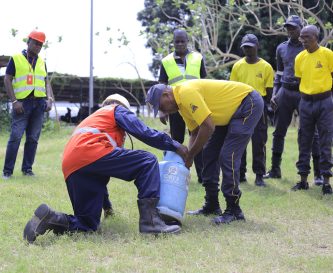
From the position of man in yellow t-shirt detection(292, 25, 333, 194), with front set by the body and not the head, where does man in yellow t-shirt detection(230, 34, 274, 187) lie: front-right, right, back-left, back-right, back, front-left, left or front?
right

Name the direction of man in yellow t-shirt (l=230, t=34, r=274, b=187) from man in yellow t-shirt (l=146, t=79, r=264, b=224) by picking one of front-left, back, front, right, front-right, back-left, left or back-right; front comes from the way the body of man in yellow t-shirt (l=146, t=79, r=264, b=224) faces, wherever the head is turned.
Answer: right

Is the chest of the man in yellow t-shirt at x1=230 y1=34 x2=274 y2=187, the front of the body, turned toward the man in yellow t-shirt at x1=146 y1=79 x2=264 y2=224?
yes

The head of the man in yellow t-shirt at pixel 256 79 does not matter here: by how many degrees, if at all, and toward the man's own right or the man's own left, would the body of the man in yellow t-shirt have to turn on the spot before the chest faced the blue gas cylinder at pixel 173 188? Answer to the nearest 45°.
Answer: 0° — they already face it

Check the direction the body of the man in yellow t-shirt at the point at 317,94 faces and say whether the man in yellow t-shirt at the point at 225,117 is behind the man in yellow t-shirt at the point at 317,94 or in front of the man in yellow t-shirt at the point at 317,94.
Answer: in front

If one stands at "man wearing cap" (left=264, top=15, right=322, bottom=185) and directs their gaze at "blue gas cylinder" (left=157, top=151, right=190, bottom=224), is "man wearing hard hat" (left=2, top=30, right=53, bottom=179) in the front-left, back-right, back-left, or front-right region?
front-right

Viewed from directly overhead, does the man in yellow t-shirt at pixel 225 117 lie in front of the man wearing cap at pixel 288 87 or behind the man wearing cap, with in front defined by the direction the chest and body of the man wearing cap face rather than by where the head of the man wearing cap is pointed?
in front

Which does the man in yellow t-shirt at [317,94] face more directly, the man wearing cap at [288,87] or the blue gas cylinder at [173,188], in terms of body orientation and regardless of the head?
the blue gas cylinder

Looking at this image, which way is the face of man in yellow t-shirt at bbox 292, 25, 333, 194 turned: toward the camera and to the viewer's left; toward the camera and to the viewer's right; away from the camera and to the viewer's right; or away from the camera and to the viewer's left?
toward the camera and to the viewer's left

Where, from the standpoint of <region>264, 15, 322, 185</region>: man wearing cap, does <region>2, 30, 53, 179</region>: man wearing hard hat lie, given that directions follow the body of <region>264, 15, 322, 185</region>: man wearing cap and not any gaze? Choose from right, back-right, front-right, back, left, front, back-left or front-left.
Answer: front-right

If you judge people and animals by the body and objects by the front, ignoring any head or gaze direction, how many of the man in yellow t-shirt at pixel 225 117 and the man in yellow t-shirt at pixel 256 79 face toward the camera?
1

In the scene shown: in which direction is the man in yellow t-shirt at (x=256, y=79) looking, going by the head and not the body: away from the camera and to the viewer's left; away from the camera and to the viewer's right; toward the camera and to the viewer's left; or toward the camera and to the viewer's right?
toward the camera and to the viewer's left

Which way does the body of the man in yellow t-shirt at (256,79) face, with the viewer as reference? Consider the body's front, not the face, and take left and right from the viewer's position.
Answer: facing the viewer

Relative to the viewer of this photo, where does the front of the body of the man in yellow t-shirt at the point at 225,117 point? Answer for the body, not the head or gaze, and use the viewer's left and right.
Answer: facing to the left of the viewer

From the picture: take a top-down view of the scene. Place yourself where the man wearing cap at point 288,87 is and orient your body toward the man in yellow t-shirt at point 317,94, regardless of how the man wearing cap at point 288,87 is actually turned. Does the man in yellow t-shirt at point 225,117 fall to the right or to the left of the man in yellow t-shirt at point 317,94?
right

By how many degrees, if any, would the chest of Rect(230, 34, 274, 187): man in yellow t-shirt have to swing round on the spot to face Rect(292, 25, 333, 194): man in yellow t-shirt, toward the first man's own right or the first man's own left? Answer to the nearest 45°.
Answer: approximately 45° to the first man's own left

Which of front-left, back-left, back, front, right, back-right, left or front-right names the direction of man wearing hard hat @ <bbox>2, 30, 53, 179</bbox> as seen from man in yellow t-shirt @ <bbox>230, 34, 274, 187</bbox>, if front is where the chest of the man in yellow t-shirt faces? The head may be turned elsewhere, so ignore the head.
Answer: right
